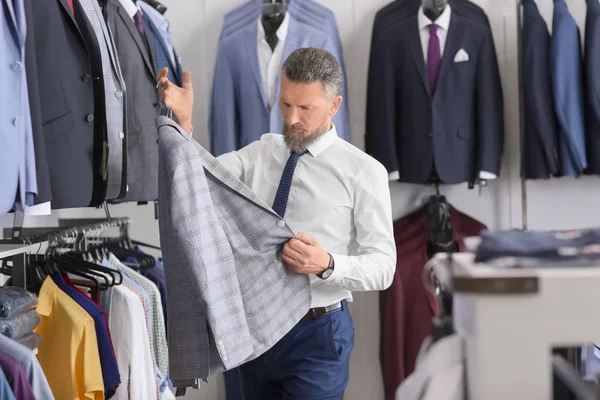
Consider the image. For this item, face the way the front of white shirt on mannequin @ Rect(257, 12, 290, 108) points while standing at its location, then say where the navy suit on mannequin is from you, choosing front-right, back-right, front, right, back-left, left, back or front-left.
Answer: left

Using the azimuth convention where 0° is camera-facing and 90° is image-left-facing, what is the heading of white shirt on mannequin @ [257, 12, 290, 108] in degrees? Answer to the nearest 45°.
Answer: approximately 0°

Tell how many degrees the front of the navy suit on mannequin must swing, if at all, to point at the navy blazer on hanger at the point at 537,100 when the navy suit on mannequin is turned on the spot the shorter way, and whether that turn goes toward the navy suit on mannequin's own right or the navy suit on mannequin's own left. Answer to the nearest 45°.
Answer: approximately 90° to the navy suit on mannequin's own left

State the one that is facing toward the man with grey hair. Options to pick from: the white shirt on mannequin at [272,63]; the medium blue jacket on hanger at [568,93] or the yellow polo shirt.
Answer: the white shirt on mannequin

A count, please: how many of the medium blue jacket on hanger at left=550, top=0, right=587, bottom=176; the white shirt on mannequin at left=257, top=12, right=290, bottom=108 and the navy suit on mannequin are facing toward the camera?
2

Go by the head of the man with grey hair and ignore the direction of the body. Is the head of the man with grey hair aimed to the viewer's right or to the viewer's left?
to the viewer's left

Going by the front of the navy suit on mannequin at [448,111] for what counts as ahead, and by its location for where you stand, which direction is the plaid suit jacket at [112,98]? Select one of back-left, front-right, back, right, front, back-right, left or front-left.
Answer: front-right

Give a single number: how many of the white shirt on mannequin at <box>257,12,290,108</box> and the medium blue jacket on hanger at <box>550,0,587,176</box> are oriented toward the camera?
1
